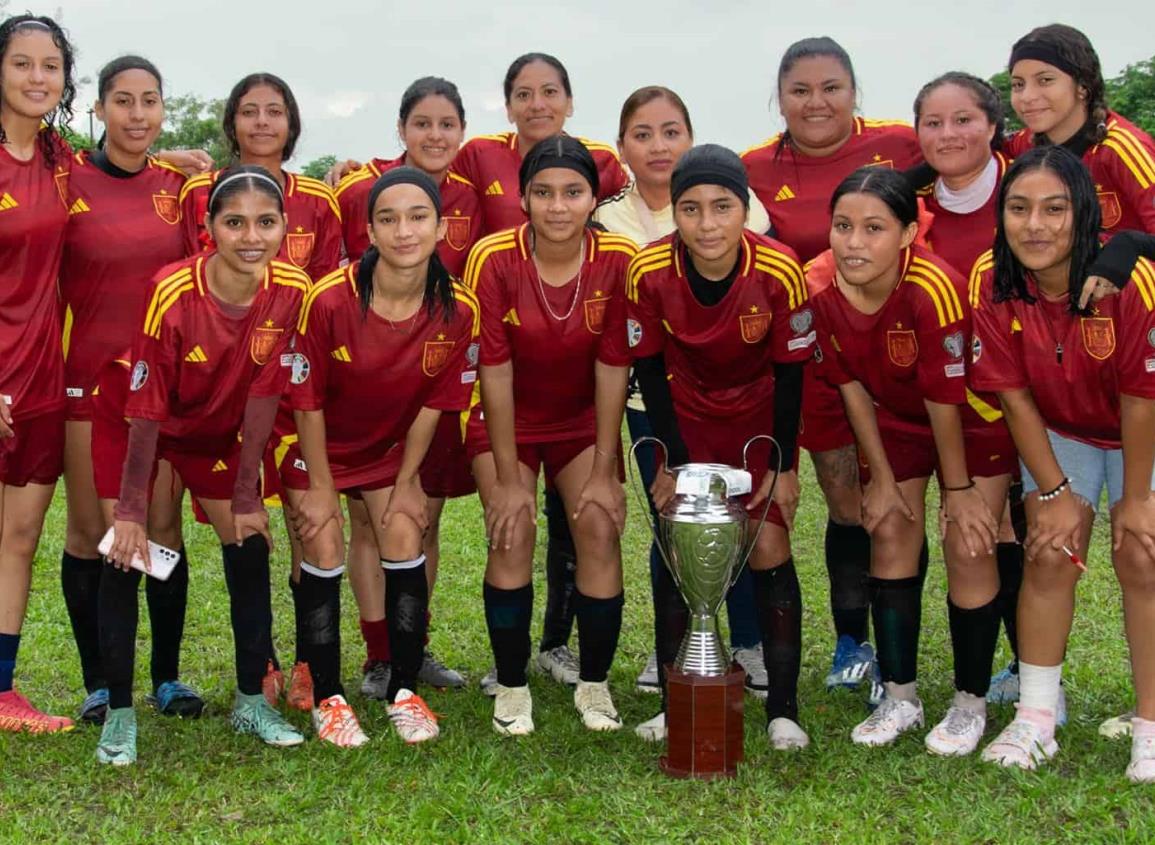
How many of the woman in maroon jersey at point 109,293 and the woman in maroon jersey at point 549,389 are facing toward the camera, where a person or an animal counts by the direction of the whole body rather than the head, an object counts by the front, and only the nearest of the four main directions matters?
2

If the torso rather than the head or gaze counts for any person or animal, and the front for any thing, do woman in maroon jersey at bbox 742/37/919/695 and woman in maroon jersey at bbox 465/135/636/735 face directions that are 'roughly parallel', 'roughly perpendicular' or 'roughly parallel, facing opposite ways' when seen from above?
roughly parallel

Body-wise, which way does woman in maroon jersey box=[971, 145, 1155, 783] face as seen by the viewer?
toward the camera

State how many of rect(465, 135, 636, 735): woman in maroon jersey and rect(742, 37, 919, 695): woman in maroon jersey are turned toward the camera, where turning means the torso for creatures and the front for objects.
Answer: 2

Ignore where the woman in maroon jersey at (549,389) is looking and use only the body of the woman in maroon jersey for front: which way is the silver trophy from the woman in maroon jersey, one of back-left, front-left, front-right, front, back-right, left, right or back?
front-left

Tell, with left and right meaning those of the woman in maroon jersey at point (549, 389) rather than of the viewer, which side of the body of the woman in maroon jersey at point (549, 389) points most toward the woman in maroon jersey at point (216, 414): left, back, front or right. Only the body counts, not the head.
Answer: right

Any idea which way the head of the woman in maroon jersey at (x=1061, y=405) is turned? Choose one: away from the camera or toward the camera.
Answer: toward the camera

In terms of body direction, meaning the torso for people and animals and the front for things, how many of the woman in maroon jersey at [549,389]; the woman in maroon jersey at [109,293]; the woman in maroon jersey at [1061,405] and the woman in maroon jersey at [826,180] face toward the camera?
4

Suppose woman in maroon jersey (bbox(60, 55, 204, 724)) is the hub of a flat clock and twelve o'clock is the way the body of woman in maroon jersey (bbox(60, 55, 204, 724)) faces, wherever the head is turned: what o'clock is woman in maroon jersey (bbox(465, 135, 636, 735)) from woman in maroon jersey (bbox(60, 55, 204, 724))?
woman in maroon jersey (bbox(465, 135, 636, 735)) is roughly at 10 o'clock from woman in maroon jersey (bbox(60, 55, 204, 724)).

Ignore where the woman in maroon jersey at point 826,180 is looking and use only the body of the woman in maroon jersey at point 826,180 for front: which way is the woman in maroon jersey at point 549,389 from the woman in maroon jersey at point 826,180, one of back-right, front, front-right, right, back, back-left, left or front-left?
front-right

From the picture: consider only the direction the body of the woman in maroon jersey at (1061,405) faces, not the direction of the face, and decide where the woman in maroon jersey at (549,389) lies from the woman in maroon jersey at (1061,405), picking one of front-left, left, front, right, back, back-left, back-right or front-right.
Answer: right

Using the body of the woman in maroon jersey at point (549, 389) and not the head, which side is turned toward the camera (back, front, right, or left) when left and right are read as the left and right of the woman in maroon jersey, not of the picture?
front

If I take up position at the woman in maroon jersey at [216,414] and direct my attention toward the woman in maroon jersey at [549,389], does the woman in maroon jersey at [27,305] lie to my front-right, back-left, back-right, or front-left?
back-left
